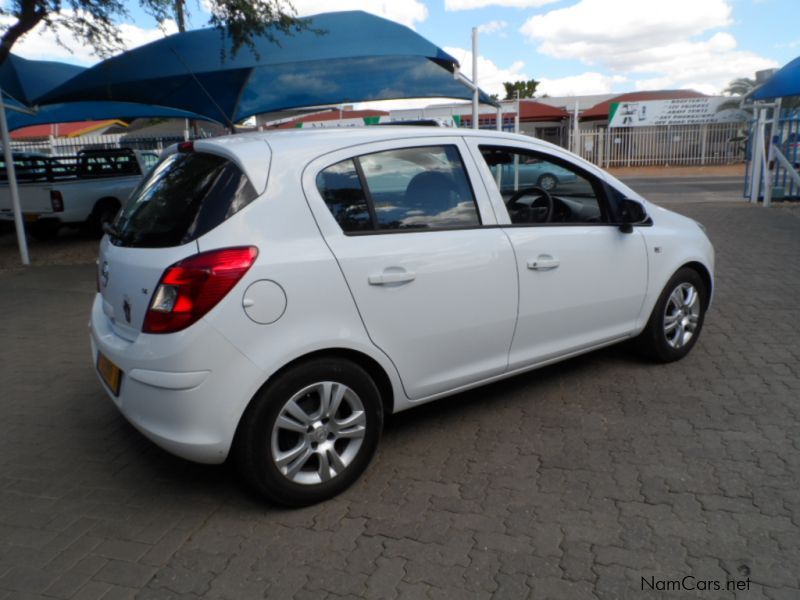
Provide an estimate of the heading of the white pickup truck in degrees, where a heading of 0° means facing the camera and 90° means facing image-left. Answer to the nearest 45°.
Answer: approximately 225°

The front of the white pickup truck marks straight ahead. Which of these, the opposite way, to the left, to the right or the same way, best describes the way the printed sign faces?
the opposite way

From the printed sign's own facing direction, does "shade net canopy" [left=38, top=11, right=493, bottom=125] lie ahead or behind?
ahead

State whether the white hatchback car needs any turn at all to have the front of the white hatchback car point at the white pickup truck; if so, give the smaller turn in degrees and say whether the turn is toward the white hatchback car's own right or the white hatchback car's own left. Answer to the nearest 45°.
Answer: approximately 90° to the white hatchback car's own left

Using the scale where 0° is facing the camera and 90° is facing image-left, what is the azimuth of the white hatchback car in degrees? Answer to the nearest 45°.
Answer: approximately 225°

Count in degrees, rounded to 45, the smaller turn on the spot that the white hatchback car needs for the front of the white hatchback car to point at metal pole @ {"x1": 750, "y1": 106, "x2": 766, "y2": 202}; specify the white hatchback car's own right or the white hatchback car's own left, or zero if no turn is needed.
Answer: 0° — it already faces it

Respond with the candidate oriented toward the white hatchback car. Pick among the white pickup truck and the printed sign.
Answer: the printed sign

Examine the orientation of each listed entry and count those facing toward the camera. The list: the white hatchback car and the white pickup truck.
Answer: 0

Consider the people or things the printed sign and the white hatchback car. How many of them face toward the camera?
1

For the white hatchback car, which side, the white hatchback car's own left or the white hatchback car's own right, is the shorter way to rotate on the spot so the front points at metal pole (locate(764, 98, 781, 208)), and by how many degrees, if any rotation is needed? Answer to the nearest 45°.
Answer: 0° — it already faces it

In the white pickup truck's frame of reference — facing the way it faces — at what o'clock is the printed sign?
The printed sign is roughly at 1 o'clock from the white pickup truck.

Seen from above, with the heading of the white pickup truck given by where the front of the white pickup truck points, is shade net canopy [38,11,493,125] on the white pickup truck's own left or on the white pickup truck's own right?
on the white pickup truck's own right

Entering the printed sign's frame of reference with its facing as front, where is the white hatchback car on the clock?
The white hatchback car is roughly at 12 o'clock from the printed sign.
